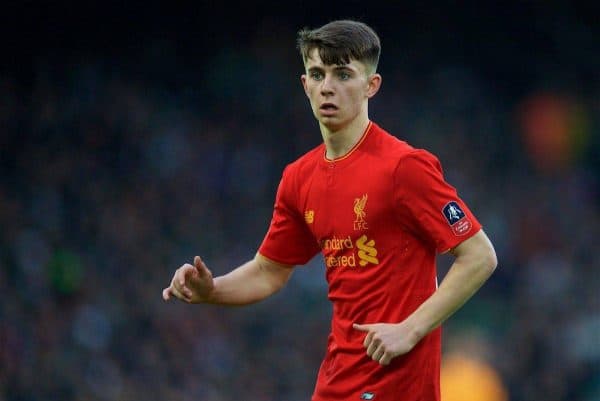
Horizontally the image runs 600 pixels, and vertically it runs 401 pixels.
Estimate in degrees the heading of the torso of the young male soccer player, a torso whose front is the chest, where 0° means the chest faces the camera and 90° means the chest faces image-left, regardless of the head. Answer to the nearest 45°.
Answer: approximately 45°

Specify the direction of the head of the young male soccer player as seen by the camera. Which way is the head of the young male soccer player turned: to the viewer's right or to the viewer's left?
to the viewer's left
